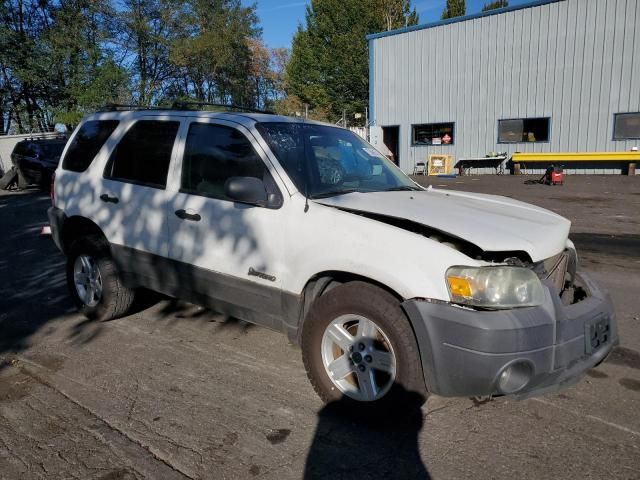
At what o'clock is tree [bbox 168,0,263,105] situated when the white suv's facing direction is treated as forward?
The tree is roughly at 7 o'clock from the white suv.

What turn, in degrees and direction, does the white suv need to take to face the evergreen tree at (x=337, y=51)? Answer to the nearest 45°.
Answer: approximately 135° to its left

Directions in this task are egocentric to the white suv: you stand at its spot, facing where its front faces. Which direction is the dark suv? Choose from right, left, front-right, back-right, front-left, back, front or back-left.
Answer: back

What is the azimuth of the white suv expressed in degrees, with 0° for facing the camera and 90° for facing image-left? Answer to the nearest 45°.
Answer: approximately 315°

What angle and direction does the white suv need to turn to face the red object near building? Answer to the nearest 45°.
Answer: approximately 90° to its left

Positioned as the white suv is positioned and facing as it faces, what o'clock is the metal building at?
The metal building is roughly at 8 o'clock from the white suv.

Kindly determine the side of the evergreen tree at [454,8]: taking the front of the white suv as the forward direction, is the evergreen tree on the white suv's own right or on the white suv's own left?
on the white suv's own left

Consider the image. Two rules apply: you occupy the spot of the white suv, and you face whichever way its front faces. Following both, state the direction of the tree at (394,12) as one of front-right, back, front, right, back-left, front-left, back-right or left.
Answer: back-left

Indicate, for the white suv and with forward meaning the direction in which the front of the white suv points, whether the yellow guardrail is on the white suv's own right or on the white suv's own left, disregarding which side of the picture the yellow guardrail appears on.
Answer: on the white suv's own left
